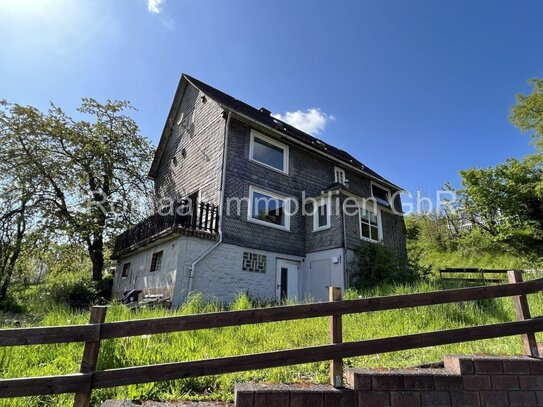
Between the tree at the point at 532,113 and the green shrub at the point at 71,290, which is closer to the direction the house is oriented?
the tree

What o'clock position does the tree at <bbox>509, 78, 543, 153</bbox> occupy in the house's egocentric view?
The tree is roughly at 10 o'clock from the house.

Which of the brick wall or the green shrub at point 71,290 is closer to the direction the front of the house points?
the brick wall

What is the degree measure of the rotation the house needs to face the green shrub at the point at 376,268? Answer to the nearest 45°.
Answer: approximately 45° to its left

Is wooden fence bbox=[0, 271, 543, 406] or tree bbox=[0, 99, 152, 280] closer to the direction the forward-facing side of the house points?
the wooden fence

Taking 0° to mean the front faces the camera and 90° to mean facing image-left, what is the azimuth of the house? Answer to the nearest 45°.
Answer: approximately 315°
